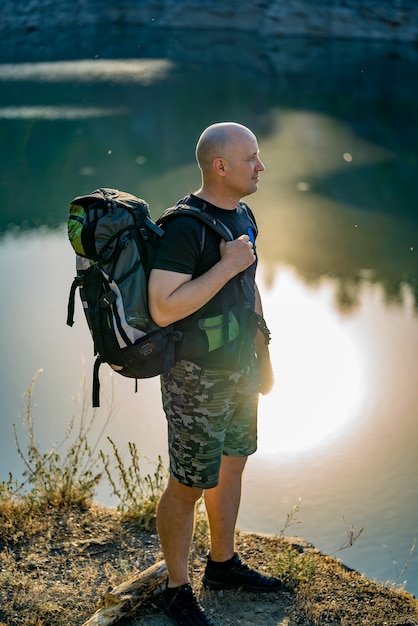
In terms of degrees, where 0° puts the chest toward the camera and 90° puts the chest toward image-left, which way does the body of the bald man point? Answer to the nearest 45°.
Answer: approximately 315°

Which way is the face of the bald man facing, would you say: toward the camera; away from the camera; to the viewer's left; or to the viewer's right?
to the viewer's right
